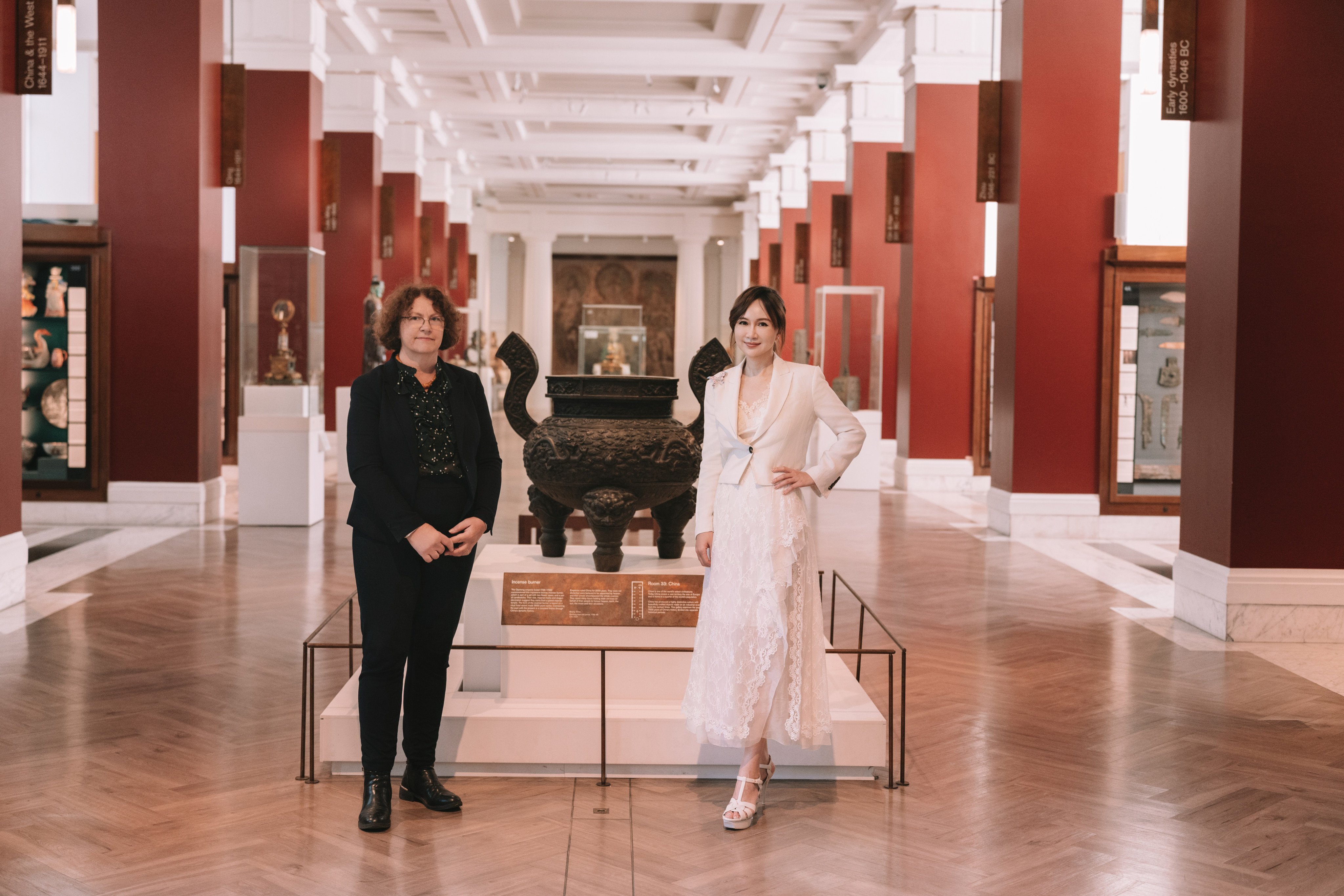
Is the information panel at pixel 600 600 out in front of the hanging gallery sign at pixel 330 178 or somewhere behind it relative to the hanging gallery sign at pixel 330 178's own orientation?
in front

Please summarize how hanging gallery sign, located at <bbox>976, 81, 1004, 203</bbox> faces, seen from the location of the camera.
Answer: facing the viewer

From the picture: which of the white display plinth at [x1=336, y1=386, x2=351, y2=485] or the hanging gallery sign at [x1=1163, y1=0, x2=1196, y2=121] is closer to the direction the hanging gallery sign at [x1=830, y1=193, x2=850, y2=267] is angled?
the hanging gallery sign

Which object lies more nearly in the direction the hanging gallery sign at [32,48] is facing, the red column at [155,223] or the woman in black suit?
the woman in black suit

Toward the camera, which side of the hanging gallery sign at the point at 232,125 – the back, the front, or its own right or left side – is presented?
front

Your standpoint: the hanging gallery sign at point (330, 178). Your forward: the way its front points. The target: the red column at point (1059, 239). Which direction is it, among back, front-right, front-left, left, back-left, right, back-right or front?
front-left

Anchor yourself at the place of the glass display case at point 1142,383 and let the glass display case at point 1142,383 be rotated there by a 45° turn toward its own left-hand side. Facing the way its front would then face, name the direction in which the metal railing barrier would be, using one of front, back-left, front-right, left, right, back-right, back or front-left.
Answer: front-right

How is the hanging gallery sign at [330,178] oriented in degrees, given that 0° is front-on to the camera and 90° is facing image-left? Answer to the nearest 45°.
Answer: approximately 0°
